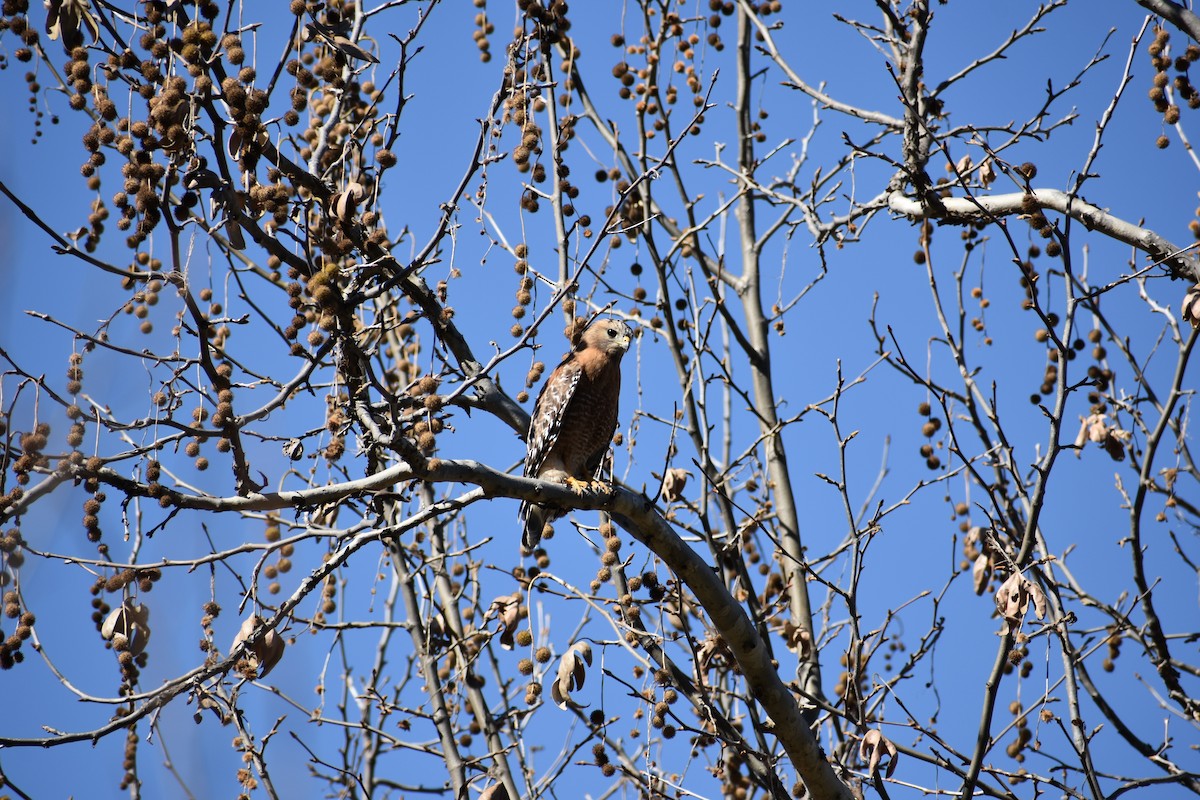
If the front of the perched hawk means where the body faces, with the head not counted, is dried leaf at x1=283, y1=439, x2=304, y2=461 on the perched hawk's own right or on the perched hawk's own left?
on the perched hawk's own right

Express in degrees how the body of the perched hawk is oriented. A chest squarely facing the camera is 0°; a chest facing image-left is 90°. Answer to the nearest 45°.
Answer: approximately 315°
